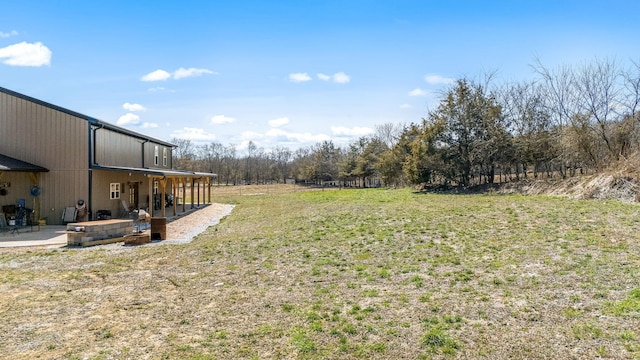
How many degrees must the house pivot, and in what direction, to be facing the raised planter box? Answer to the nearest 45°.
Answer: approximately 45° to its right
